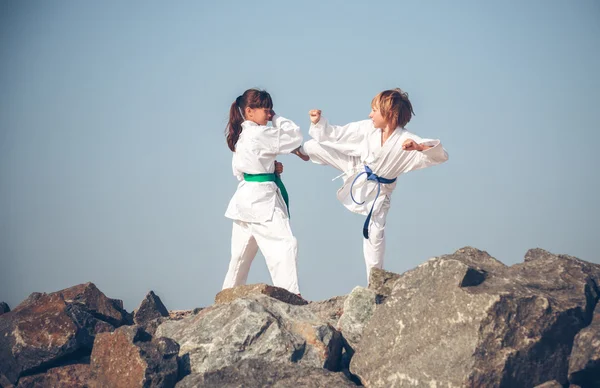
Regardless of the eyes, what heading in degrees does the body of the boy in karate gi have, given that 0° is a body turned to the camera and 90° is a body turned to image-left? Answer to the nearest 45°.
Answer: approximately 45°

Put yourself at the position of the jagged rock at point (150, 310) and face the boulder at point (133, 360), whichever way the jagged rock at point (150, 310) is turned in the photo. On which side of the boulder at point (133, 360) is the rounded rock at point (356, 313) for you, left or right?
left

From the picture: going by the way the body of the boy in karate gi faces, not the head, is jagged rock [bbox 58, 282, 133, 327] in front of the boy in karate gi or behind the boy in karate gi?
in front

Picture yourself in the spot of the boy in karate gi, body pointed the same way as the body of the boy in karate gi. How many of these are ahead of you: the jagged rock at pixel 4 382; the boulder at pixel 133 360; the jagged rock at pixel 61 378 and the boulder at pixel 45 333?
4

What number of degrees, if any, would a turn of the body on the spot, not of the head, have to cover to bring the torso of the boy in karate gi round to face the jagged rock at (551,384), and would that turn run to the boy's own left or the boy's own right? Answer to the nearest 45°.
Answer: approximately 90° to the boy's own left

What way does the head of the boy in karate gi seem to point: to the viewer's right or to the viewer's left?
to the viewer's left

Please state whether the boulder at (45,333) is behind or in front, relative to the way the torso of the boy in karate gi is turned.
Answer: in front

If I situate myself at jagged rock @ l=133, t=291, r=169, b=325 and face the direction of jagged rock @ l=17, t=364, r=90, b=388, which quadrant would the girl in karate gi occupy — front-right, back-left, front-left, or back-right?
back-left

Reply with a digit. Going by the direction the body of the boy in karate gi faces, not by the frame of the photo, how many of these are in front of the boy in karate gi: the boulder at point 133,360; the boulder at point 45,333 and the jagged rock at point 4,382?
3

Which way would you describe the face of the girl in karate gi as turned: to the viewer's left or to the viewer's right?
to the viewer's right

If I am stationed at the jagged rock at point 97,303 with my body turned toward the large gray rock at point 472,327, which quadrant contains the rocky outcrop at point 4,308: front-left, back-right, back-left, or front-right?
back-right

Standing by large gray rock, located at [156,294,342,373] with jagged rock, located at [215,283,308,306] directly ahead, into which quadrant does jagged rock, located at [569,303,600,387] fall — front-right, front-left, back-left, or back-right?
back-right

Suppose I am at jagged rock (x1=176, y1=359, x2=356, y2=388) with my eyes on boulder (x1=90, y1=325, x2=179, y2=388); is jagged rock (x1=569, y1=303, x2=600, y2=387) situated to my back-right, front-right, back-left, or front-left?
back-right

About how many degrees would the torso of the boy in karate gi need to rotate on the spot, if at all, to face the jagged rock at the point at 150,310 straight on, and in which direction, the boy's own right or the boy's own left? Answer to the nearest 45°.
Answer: approximately 45° to the boy's own right

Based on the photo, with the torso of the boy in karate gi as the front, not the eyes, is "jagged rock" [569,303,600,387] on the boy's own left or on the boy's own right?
on the boy's own left

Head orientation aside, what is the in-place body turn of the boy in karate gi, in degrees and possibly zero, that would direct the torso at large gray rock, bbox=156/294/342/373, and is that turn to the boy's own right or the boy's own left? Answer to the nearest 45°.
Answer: approximately 45° to the boy's own left

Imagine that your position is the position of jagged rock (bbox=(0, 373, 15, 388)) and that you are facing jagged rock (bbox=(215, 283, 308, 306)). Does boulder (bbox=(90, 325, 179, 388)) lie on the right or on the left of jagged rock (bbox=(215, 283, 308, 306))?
right

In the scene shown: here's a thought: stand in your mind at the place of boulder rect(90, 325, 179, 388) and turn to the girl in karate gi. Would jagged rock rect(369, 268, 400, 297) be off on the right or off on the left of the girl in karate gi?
right
